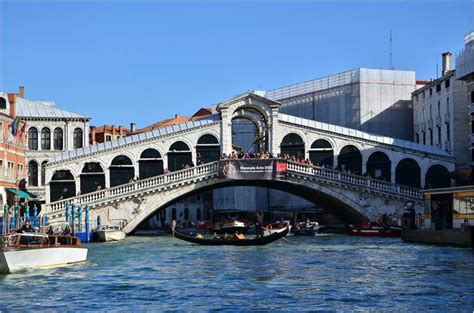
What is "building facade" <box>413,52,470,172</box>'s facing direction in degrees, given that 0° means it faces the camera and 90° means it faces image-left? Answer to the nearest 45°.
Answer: approximately 45°

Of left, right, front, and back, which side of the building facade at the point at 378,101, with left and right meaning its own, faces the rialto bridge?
front

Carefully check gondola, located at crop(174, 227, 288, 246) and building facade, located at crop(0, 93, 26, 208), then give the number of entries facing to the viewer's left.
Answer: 1

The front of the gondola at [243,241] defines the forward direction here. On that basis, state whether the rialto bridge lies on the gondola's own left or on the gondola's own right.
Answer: on the gondola's own right

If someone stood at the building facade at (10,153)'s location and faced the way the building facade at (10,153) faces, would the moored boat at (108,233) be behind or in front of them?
in front

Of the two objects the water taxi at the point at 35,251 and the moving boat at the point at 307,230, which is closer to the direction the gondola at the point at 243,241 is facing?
the water taxi

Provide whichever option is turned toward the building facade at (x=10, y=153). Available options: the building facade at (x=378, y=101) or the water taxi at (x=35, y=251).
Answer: the building facade at (x=378, y=101)

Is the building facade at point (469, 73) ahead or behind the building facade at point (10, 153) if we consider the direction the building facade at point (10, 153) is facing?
ahead

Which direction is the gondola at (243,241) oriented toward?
to the viewer's left
